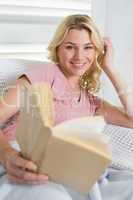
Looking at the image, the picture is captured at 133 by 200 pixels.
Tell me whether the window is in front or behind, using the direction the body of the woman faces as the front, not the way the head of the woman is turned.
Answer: behind

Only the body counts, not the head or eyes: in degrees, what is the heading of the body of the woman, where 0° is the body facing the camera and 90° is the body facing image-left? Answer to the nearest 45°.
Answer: approximately 0°
